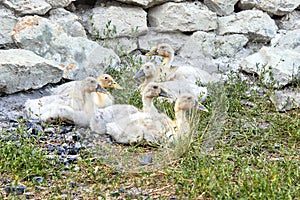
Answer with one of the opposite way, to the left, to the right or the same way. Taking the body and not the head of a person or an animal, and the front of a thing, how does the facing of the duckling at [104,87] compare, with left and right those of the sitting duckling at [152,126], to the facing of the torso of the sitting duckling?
the same way

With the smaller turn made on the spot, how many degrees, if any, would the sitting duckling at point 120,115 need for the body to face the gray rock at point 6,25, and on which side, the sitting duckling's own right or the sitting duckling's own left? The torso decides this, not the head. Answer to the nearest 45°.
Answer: approximately 135° to the sitting duckling's own left

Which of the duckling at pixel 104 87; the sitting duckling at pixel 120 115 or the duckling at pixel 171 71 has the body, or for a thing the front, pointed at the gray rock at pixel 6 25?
the duckling at pixel 171 71

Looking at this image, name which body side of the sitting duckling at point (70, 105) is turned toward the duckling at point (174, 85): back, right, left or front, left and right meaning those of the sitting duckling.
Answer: front

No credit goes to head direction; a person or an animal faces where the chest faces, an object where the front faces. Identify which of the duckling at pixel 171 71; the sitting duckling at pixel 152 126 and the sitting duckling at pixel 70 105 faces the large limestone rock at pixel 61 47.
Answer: the duckling

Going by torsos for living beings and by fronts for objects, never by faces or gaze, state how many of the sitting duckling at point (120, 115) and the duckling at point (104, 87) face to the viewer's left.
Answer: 0

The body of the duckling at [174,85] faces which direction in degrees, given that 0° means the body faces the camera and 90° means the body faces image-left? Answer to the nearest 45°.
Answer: approximately 90°

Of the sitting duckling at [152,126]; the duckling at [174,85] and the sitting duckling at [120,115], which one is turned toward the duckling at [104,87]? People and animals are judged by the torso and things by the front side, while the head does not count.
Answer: the duckling at [174,85]

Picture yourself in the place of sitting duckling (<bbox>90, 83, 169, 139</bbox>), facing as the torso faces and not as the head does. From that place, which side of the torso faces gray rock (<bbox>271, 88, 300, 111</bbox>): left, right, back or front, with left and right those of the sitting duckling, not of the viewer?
front

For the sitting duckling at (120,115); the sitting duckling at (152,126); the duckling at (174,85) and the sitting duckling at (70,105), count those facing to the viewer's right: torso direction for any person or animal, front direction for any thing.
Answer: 3

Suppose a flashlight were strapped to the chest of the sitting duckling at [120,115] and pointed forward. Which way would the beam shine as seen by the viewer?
to the viewer's right

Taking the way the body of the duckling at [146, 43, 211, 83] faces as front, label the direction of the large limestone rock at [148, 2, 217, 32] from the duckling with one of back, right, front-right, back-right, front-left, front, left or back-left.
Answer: right

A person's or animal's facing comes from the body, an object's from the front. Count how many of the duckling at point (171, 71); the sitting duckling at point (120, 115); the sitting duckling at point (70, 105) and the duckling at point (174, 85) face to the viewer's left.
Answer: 2

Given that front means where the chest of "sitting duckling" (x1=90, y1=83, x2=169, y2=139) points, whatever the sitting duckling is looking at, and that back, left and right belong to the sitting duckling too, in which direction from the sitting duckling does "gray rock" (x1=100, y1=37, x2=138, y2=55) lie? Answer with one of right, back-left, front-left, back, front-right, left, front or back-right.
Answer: left

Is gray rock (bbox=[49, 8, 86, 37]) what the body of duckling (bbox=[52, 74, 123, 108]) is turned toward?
no

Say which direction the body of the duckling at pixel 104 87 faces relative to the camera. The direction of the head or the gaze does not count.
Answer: to the viewer's right

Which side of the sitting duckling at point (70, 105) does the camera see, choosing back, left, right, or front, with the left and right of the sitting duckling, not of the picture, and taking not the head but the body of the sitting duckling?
right

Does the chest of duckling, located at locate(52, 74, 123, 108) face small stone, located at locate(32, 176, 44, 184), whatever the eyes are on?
no

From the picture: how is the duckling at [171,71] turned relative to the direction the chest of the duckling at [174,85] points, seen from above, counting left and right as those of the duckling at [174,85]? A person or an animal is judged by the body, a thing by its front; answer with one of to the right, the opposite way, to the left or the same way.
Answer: the same way

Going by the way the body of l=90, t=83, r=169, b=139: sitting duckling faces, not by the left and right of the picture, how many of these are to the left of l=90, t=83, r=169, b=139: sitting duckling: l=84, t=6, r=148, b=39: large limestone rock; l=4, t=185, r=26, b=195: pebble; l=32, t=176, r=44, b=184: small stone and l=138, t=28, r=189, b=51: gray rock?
2

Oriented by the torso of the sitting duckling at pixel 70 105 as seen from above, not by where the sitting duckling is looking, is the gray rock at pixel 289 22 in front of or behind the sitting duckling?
in front

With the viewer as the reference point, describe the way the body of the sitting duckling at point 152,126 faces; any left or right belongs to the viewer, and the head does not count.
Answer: facing to the right of the viewer
